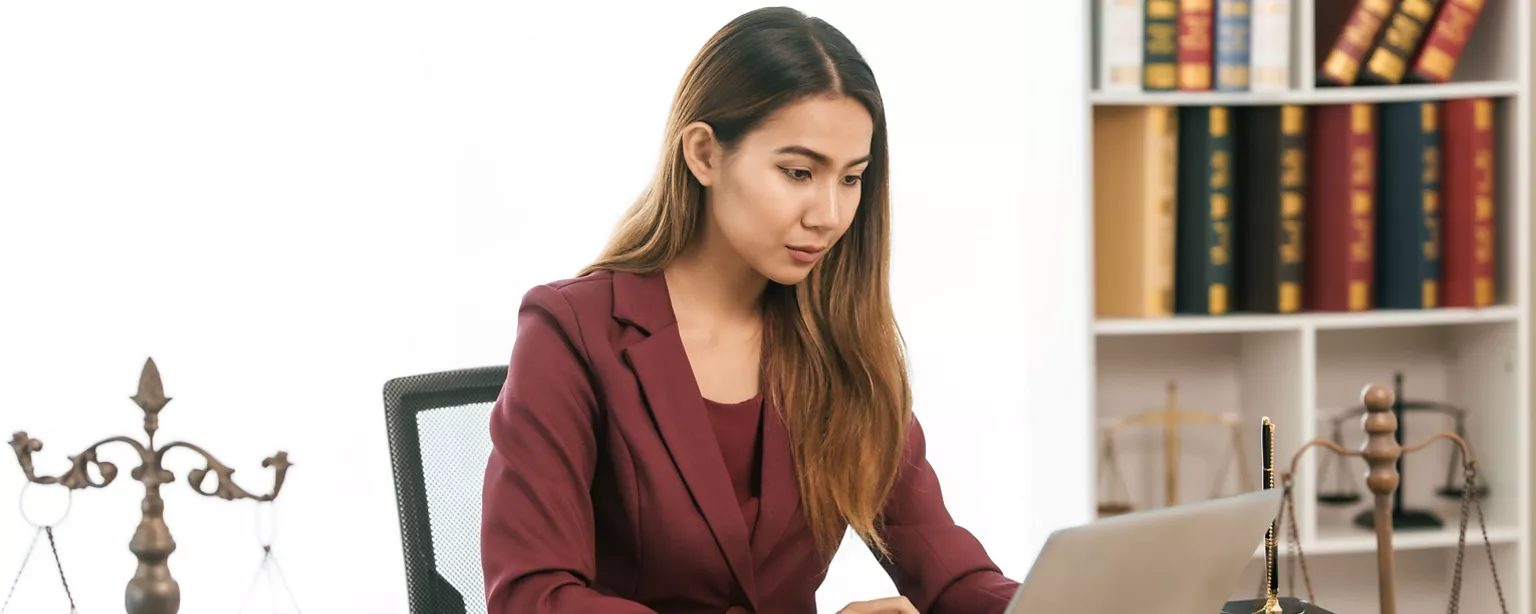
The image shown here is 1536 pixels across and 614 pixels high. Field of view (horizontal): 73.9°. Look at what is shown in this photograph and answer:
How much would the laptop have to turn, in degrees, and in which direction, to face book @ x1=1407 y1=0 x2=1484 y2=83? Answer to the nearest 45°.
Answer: approximately 45° to its right

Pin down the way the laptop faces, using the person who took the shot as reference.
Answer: facing away from the viewer and to the left of the viewer

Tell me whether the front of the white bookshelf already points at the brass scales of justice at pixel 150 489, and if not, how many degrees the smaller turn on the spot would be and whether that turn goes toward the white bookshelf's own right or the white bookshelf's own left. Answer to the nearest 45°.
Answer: approximately 45° to the white bookshelf's own right

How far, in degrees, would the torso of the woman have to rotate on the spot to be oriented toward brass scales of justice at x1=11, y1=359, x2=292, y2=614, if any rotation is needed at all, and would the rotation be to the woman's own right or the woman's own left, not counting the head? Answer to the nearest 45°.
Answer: approximately 135° to the woman's own right

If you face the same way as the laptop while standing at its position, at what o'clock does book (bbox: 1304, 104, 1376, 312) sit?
The book is roughly at 2 o'clock from the laptop.

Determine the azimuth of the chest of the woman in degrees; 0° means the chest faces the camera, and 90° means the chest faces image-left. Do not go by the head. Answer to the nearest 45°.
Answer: approximately 315°

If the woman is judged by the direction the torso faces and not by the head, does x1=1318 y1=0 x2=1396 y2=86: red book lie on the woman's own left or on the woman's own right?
on the woman's own left

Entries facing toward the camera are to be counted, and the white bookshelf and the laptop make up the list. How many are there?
1

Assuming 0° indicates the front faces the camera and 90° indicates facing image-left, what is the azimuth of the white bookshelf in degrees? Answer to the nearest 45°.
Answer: approximately 0°

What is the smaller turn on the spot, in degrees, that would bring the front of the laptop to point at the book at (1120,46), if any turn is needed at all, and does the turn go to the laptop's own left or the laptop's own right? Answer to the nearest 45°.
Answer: approximately 45° to the laptop's own right
